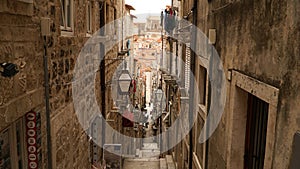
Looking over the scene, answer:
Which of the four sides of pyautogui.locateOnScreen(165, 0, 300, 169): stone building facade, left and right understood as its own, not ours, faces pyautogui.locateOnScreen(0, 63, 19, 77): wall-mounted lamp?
front

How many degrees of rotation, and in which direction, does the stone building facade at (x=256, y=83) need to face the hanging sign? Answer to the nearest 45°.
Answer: approximately 45° to its right

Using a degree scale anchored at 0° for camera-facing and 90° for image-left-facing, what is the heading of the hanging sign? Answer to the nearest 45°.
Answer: approximately 0°

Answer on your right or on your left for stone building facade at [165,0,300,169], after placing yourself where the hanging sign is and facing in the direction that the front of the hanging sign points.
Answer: on your left

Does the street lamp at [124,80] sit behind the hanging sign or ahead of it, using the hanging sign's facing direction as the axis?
behind

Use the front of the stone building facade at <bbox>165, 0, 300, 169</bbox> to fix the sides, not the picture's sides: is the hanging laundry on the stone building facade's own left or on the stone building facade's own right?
on the stone building facade's own right

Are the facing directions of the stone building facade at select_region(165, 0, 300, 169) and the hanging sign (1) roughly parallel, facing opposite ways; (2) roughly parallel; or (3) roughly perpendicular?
roughly perpendicular

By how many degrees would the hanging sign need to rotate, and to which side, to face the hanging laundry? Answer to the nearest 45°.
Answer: approximately 135° to its left

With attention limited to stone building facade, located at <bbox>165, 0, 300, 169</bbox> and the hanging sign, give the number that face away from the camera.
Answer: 0

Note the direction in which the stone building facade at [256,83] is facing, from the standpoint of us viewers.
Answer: facing the viewer and to the left of the viewer

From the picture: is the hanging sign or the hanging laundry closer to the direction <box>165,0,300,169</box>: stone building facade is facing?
the hanging sign

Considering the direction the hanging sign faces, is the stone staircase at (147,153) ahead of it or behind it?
behind

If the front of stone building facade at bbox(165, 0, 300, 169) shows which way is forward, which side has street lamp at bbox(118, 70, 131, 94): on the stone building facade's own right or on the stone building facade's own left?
on the stone building facade's own right
